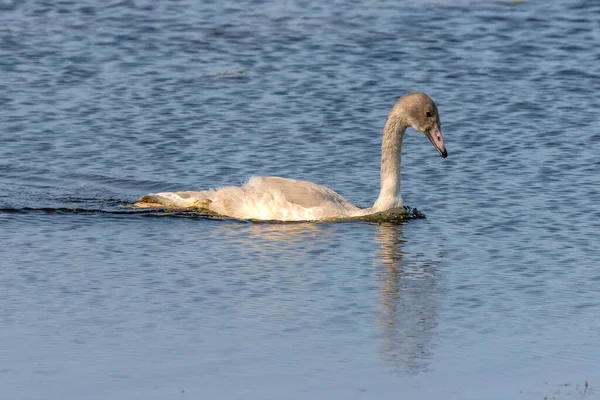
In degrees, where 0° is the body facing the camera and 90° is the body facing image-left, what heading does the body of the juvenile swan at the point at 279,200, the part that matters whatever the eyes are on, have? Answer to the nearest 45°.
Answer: approximately 270°
